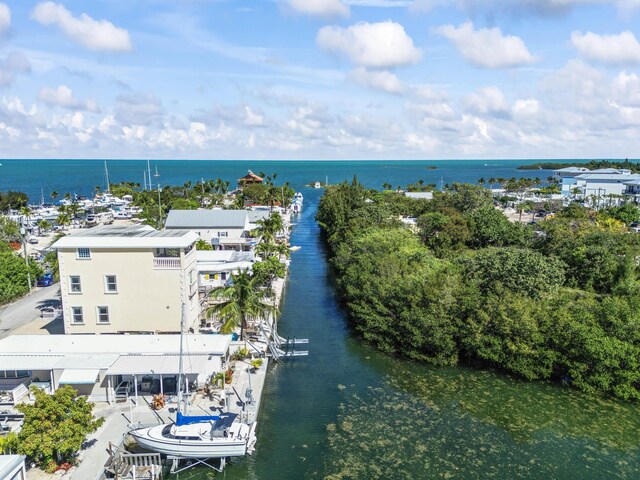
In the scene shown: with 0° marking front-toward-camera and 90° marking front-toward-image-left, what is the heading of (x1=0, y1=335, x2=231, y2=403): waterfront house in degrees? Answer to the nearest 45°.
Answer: approximately 0°

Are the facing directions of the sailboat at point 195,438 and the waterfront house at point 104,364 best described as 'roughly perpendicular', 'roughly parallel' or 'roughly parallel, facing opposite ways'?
roughly perpendicular

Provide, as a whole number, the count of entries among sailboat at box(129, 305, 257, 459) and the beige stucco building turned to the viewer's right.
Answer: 0

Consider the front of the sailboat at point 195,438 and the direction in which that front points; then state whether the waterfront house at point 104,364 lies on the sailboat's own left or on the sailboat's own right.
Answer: on the sailboat's own right

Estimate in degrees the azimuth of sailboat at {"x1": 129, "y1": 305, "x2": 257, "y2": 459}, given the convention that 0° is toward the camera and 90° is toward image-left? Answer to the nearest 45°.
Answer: approximately 90°
